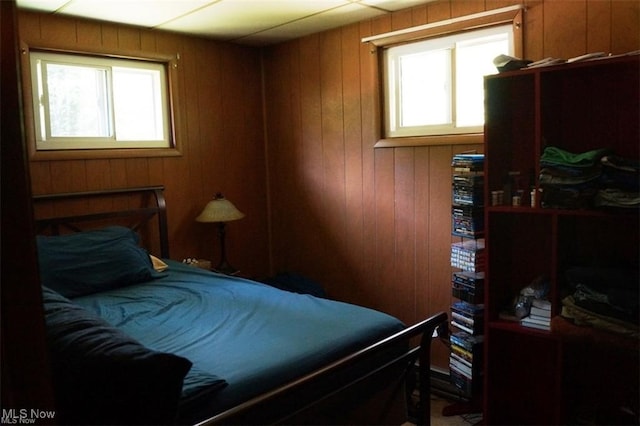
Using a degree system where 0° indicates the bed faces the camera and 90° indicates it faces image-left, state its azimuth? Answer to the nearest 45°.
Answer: approximately 315°

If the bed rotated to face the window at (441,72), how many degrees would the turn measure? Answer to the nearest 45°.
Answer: approximately 90° to its left

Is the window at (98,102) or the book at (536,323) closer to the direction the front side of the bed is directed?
the book

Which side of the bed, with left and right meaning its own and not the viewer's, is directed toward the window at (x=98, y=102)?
back

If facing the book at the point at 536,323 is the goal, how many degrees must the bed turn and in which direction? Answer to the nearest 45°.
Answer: approximately 45° to its left

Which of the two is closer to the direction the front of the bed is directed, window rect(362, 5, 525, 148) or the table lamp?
the window

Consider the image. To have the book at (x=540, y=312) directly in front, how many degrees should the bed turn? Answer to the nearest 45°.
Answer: approximately 45° to its left

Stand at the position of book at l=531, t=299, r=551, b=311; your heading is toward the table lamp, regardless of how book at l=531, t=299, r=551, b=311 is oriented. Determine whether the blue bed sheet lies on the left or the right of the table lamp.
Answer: left
